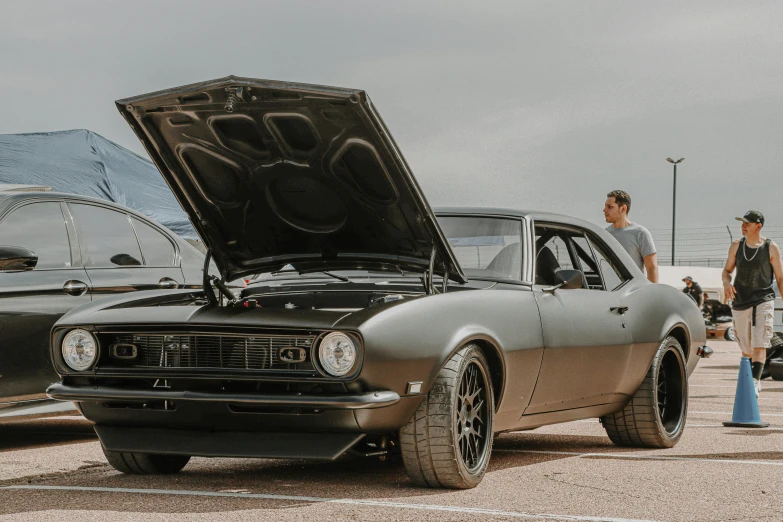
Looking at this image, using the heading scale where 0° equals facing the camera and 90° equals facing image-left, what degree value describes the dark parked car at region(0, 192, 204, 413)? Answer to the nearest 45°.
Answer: approximately 45°

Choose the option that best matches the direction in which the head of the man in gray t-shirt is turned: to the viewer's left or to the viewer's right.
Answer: to the viewer's left

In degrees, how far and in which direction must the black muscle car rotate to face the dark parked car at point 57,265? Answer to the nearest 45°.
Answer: approximately 90° to its right

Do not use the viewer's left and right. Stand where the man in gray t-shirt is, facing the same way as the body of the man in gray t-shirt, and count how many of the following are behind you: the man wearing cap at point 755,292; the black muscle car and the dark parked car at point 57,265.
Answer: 1

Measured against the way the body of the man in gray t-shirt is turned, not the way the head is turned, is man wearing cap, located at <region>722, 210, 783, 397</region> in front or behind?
behind

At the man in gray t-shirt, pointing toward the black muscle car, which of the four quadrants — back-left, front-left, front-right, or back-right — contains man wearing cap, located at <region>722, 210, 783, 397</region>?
back-left

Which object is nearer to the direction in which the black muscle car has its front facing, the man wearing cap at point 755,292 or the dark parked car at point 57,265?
the dark parked car

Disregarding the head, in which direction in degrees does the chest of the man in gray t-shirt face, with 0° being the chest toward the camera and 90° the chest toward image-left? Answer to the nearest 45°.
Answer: approximately 45°

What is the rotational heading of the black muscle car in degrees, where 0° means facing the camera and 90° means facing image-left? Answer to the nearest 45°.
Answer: approximately 45°

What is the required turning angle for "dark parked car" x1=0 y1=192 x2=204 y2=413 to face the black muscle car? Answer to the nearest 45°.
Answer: approximately 90° to its left
